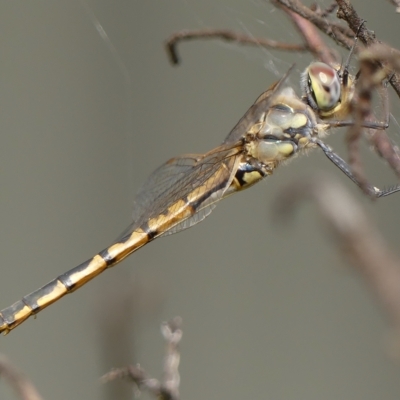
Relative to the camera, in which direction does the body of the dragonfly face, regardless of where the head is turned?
to the viewer's right

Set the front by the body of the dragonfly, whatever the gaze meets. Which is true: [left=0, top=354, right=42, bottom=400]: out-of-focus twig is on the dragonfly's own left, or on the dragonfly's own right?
on the dragonfly's own right
